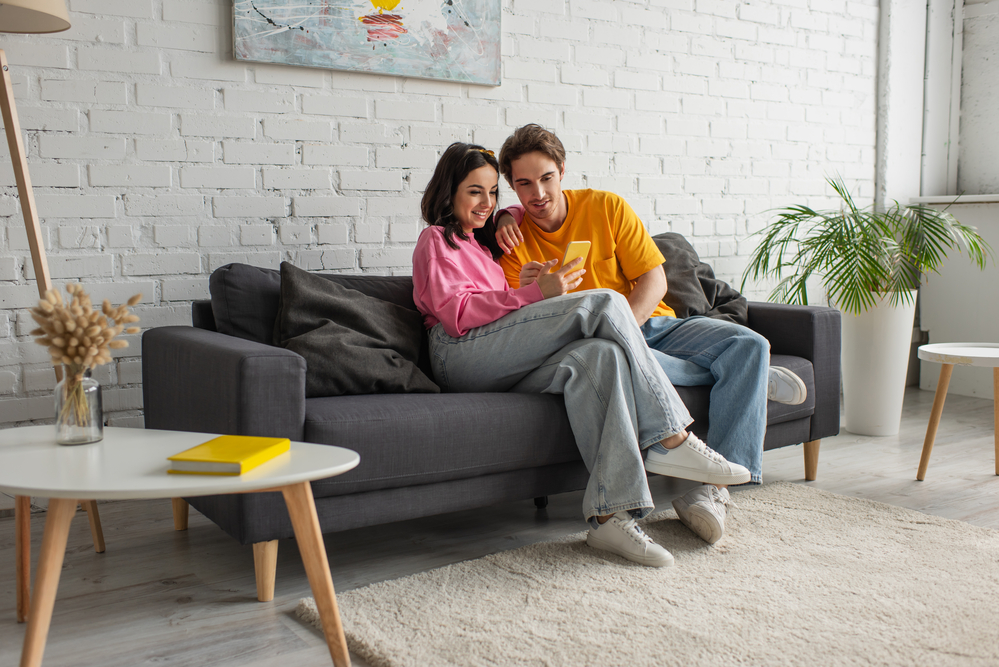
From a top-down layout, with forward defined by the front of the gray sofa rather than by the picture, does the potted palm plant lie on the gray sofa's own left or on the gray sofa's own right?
on the gray sofa's own left

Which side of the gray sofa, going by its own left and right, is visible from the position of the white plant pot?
left

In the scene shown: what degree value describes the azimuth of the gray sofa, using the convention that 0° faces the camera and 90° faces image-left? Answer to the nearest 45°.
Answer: approximately 315°

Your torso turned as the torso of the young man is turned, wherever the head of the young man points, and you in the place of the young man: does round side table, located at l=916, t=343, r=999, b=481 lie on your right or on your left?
on your left

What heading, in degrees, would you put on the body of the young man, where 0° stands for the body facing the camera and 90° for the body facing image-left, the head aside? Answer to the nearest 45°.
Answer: approximately 0°

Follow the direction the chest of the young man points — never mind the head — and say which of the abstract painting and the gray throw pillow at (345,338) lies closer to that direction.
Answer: the gray throw pillow

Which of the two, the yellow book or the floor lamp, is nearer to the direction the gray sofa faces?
the yellow book

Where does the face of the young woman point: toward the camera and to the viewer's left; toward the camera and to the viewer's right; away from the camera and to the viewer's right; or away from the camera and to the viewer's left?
toward the camera and to the viewer's right

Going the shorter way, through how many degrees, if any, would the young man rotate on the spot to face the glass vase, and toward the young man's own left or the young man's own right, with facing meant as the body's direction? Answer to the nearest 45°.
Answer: approximately 45° to the young man's own right

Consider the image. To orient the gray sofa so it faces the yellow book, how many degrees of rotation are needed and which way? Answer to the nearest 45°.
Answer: approximately 45° to its right

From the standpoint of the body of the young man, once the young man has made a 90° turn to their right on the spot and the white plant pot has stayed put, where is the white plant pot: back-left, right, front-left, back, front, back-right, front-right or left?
back-right
